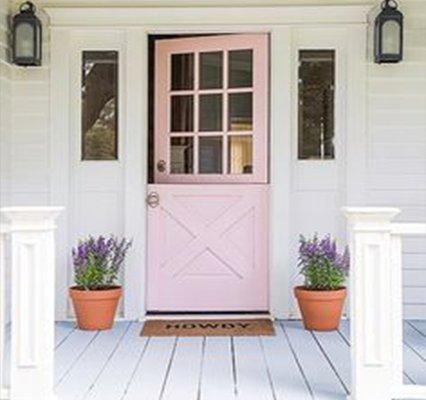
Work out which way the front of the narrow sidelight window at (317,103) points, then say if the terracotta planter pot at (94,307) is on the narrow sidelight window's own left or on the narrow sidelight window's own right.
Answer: on the narrow sidelight window's own right

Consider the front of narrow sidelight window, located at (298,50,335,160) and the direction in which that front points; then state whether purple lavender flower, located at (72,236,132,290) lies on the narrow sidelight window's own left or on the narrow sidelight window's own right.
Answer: on the narrow sidelight window's own right

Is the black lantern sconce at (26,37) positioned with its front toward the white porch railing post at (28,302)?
yes

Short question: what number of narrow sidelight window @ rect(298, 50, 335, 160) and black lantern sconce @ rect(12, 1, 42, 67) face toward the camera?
2

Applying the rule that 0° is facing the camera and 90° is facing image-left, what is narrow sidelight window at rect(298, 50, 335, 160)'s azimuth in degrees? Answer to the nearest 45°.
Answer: approximately 0°

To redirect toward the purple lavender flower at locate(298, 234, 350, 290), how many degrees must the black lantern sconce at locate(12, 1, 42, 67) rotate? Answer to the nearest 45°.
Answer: approximately 90° to its left

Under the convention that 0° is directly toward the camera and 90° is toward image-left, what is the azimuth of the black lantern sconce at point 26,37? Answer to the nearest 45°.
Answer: approximately 0°
